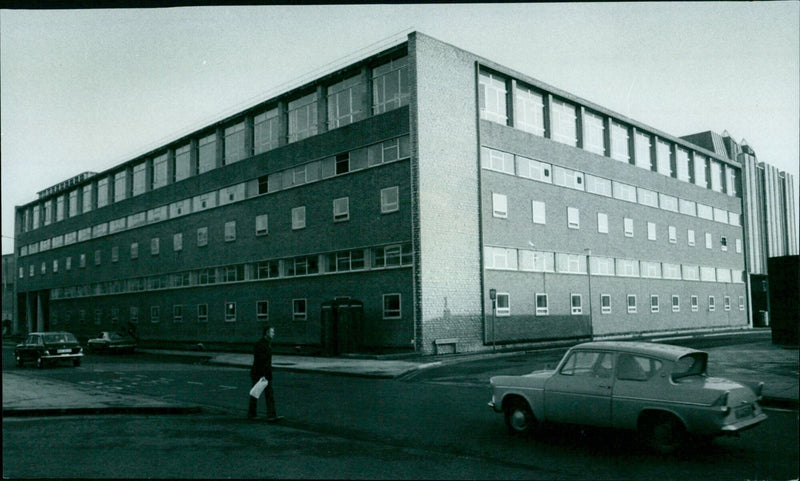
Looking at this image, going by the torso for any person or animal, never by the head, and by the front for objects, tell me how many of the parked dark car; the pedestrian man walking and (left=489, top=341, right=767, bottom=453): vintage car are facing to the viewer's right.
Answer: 1

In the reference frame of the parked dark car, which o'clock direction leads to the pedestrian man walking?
The pedestrian man walking is roughly at 7 o'clock from the parked dark car.

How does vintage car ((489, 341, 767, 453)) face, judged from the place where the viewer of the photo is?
facing away from the viewer and to the left of the viewer
